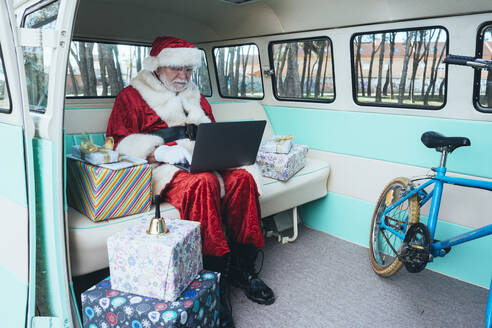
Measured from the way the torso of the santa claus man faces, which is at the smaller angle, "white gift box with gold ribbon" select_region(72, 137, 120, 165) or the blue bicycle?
the blue bicycle

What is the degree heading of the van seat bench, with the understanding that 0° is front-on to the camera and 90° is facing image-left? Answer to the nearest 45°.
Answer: approximately 315°

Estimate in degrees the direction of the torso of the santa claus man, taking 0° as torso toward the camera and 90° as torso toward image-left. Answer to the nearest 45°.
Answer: approximately 315°

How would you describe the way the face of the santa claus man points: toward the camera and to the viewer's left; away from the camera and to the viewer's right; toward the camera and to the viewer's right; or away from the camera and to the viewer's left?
toward the camera and to the viewer's right

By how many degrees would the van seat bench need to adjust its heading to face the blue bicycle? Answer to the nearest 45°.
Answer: approximately 45° to its left

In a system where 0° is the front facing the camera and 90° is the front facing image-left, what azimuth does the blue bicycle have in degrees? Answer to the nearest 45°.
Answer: approximately 315°
